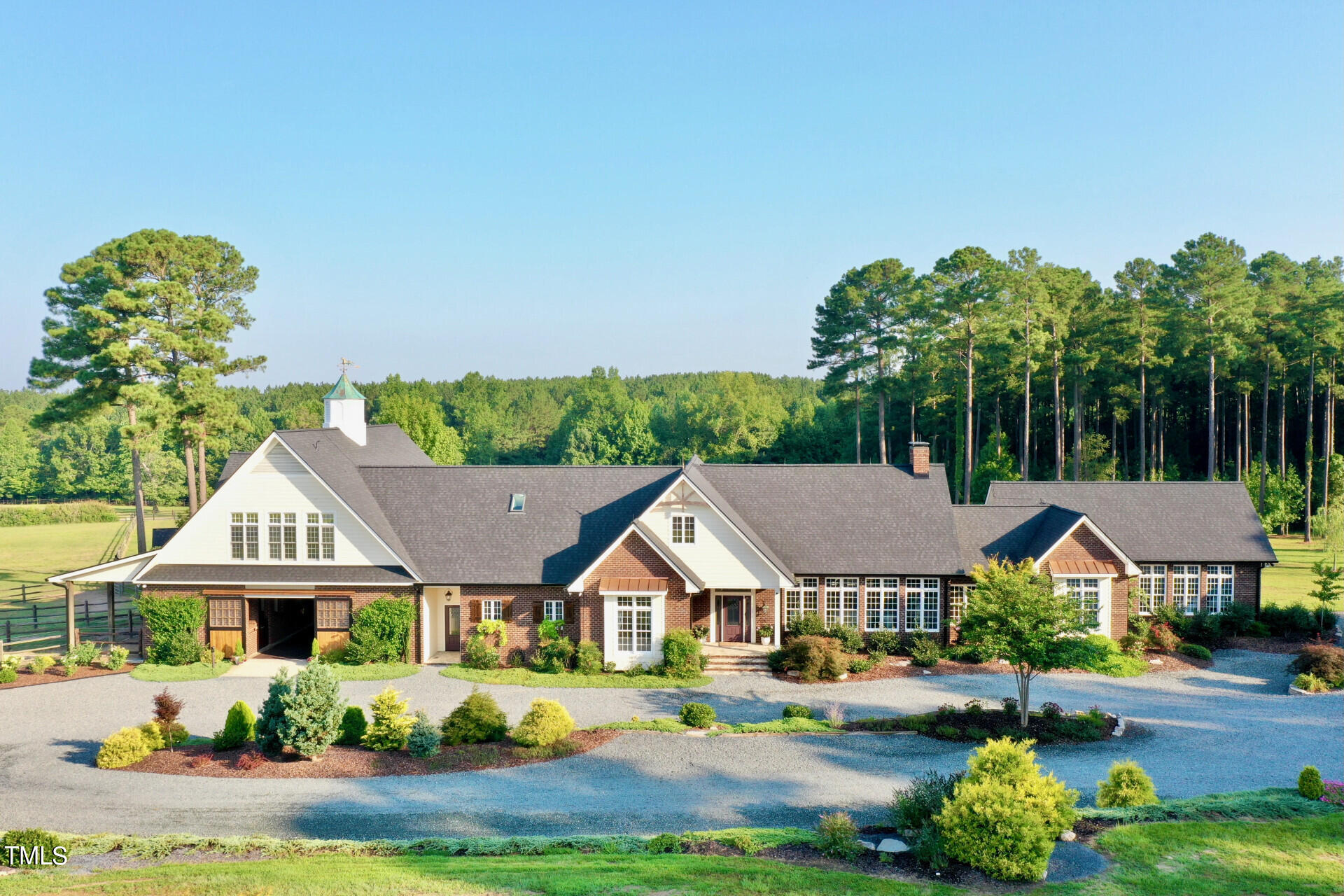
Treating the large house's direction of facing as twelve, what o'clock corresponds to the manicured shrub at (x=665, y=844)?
The manicured shrub is roughly at 12 o'clock from the large house.

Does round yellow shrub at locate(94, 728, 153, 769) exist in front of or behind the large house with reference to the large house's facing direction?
in front

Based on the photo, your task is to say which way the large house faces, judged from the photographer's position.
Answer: facing the viewer

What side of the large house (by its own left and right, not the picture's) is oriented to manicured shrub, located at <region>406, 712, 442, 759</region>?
front

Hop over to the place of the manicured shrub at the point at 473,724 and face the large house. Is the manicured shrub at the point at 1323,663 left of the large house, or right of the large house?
right

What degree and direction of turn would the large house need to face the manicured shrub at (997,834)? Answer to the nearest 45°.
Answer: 0° — it already faces it

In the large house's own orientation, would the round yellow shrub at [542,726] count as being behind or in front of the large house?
in front

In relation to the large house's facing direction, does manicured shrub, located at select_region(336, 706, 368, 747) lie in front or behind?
in front
